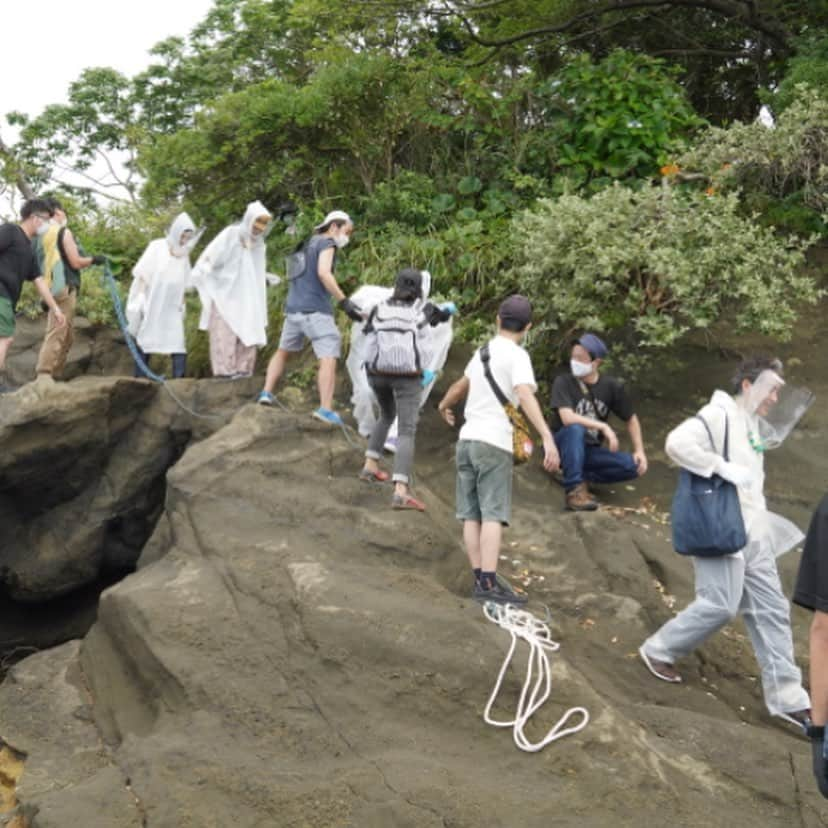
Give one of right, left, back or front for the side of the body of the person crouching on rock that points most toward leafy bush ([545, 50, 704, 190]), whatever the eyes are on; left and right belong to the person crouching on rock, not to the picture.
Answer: back

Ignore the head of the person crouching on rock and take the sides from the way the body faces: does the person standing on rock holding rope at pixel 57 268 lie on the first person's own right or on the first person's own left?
on the first person's own right

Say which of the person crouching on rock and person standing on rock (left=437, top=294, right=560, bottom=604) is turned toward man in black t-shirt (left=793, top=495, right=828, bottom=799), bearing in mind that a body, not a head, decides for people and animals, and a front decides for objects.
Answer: the person crouching on rock
